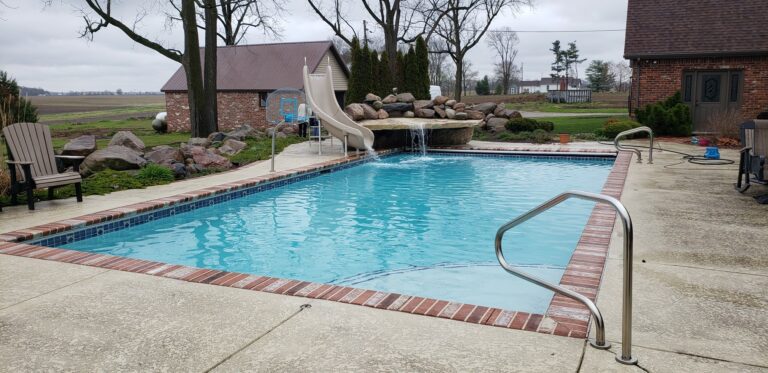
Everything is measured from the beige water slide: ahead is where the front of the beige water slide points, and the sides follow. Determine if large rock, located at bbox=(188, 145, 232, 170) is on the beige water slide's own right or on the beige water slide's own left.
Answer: on the beige water slide's own right

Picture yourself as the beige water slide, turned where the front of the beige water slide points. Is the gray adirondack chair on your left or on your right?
on your right

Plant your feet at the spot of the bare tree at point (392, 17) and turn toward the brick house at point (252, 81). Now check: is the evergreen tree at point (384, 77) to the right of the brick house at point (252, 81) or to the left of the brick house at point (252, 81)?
left

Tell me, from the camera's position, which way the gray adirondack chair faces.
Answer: facing the viewer and to the right of the viewer

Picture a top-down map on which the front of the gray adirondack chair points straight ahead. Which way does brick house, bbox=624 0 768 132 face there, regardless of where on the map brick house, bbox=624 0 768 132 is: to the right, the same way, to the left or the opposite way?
to the right

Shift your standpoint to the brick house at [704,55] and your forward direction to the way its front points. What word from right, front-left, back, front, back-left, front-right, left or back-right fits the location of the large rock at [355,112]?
front-right

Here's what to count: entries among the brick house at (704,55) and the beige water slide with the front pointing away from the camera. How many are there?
0

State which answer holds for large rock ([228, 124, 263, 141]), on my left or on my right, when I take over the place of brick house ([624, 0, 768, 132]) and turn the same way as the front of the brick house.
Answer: on my right

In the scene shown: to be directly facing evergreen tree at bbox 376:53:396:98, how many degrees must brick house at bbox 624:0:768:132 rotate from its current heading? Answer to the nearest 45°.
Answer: approximately 90° to its right

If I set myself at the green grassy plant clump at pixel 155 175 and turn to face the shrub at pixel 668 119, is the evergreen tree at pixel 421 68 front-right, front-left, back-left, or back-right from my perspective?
front-left

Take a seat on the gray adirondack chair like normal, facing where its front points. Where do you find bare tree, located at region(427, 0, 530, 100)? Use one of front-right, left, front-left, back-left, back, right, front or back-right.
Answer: left

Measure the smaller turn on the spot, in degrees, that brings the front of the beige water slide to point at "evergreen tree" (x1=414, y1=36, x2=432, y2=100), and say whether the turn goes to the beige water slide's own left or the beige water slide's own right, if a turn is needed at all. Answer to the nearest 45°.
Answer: approximately 135° to the beige water slide's own left

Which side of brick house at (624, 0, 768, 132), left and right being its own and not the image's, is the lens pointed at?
front

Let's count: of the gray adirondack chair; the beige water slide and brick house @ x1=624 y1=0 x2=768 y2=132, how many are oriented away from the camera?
0

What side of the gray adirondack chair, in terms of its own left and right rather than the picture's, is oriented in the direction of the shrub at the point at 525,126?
left

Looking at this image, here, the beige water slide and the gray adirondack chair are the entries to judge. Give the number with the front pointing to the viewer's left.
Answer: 0

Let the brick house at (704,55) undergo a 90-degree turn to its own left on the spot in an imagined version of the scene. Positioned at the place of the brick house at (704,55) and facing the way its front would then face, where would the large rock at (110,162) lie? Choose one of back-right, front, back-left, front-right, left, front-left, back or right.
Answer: back-right
